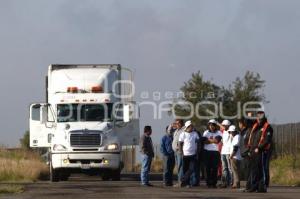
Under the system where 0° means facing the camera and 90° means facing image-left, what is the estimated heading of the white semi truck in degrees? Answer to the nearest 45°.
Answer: approximately 0°

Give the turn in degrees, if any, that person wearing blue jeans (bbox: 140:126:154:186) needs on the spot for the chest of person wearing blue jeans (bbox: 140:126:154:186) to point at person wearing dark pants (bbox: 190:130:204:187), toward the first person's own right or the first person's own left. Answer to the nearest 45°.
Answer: approximately 45° to the first person's own right

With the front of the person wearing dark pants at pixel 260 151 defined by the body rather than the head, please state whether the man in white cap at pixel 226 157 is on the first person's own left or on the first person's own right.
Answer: on the first person's own right

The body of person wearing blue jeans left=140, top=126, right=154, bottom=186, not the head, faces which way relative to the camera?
to the viewer's right

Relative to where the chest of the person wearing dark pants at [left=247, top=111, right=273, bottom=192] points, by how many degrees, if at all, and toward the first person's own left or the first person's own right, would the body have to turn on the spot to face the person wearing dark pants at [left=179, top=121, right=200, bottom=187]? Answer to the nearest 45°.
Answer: approximately 90° to the first person's own right

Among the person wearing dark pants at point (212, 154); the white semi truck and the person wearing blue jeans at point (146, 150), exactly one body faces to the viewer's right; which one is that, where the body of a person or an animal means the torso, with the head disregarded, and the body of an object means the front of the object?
the person wearing blue jeans at point (146, 150)

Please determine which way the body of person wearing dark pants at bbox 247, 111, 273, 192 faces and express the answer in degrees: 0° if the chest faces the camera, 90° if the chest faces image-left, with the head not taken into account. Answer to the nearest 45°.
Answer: approximately 45°
